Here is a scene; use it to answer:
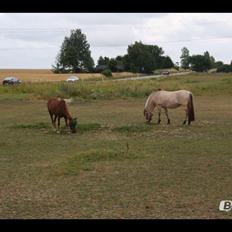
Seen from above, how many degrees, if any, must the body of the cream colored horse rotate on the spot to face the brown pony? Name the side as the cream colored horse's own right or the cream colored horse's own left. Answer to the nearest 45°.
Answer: approximately 45° to the cream colored horse's own left

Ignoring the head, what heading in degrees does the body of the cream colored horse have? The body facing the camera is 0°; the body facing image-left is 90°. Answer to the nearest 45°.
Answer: approximately 90°
